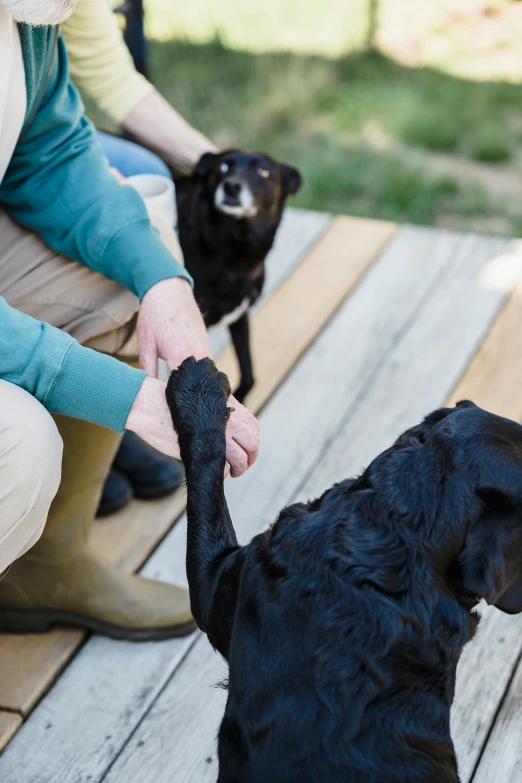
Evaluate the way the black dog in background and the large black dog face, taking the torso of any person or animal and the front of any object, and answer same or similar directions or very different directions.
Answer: very different directions

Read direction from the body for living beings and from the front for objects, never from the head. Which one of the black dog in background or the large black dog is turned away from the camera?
the large black dog

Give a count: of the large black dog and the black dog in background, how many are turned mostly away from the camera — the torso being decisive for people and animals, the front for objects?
1

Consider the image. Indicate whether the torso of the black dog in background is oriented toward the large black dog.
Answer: yes

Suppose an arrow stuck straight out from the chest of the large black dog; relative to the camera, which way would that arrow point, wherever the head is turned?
away from the camera

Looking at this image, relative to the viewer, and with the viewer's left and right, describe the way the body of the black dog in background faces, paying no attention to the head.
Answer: facing the viewer

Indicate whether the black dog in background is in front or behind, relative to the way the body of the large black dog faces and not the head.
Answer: in front
